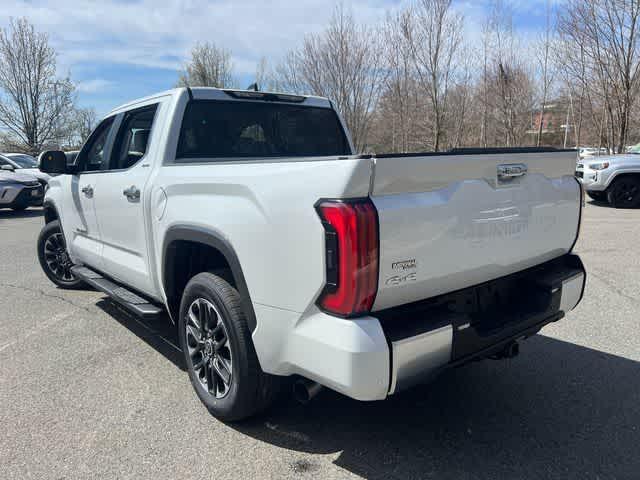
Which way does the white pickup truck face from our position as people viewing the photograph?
facing away from the viewer and to the left of the viewer

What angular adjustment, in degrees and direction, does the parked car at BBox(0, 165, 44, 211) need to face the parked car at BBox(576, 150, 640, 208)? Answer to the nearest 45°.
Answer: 0° — it already faces it

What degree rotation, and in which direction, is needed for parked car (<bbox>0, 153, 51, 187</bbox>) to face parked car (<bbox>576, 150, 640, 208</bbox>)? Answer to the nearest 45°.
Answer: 0° — it already faces it

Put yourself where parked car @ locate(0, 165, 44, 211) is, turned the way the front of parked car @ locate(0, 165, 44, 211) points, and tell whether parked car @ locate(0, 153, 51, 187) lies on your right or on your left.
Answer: on your left

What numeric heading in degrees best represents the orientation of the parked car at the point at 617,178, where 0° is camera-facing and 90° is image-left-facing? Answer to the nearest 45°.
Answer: approximately 45°

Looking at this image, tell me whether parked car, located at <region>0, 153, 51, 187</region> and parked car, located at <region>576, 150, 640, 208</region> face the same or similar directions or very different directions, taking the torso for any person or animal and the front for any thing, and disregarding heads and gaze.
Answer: very different directions
